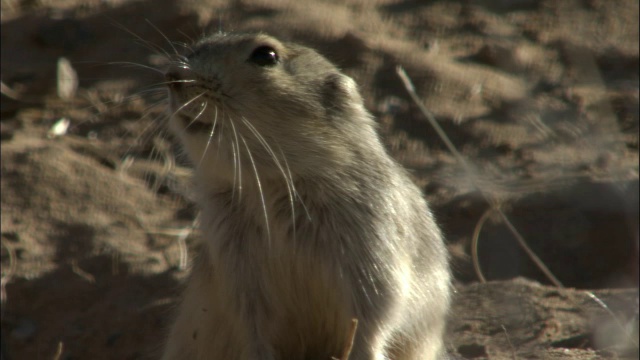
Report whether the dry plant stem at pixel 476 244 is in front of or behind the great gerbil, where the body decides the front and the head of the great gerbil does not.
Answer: behind

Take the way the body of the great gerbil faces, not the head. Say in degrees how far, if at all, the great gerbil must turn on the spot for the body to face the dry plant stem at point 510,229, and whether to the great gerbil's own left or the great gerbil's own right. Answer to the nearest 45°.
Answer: approximately 180°

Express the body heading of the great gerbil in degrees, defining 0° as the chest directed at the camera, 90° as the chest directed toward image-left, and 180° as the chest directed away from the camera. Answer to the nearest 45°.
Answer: approximately 45°

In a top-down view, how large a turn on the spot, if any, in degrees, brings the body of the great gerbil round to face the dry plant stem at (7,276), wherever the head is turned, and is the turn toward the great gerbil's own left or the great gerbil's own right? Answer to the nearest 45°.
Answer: approximately 90° to the great gerbil's own right
